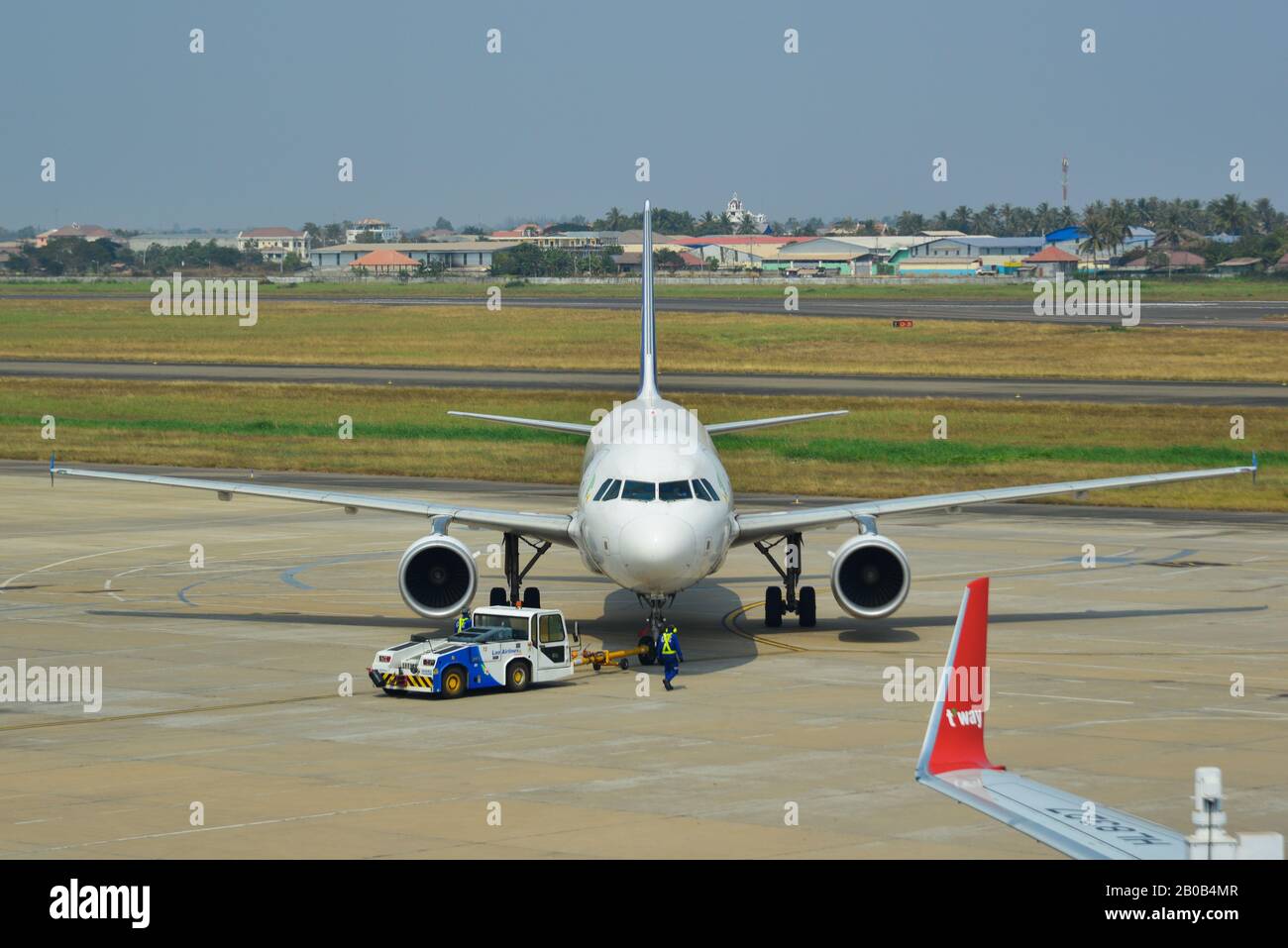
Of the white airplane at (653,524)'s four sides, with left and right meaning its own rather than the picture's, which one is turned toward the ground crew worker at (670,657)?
front

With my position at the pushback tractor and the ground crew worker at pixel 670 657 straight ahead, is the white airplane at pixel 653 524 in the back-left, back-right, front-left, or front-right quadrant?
front-left

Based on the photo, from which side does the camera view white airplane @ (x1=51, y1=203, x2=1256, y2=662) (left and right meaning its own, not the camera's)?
front

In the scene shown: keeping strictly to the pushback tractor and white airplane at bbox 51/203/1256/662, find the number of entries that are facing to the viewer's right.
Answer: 0

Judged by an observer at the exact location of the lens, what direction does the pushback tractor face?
facing the viewer and to the left of the viewer

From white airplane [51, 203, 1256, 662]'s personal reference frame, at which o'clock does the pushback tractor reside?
The pushback tractor is roughly at 1 o'clock from the white airplane.

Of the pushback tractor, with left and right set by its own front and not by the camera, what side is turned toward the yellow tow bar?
back
